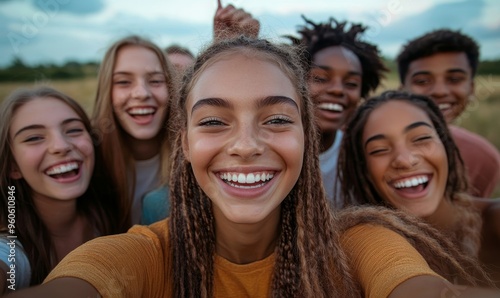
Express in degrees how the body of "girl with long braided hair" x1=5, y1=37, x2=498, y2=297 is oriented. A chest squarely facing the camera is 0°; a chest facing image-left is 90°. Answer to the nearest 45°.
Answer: approximately 0°

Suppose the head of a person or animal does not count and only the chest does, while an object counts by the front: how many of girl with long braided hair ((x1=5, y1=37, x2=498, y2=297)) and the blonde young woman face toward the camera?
2

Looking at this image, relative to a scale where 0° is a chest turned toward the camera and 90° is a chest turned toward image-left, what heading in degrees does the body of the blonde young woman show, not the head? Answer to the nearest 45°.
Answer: approximately 0°

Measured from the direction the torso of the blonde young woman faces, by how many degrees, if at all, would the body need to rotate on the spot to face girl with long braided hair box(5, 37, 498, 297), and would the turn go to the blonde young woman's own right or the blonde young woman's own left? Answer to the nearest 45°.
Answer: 0° — they already face them

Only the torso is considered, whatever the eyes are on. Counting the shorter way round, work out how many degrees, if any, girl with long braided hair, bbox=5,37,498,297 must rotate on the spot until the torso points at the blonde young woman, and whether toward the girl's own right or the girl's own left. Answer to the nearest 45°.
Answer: approximately 135° to the girl's own right
